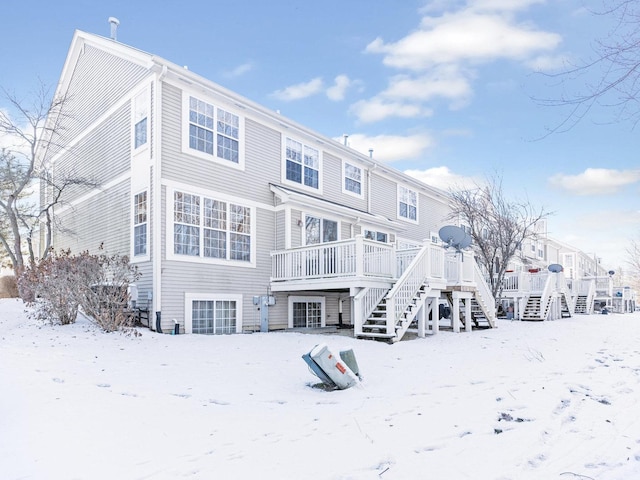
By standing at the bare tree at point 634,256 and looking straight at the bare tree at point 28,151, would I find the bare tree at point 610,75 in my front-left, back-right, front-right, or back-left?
front-left

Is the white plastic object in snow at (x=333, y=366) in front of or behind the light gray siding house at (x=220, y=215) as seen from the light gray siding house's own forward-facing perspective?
behind

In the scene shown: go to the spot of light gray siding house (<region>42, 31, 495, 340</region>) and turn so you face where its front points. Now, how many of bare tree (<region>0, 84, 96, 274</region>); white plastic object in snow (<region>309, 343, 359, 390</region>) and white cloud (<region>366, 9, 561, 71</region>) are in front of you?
1

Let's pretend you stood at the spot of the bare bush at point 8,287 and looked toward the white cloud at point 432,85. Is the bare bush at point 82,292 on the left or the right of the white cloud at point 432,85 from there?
right
